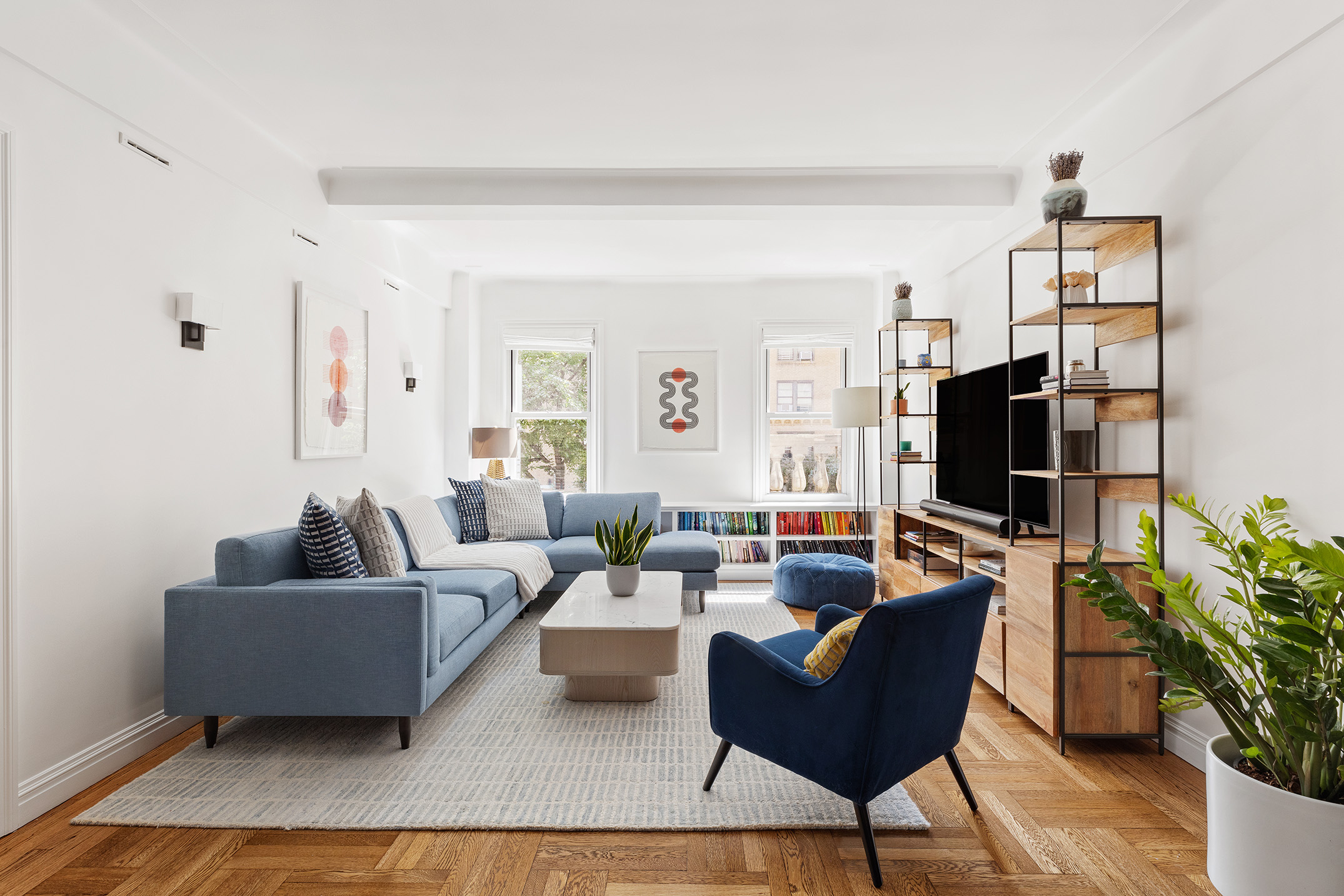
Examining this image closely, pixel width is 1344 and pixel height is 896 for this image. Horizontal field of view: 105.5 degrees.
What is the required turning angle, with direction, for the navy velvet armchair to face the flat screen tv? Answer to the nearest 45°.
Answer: approximately 45° to its right

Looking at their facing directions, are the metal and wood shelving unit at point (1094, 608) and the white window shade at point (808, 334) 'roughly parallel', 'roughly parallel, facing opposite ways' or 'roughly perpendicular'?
roughly perpendicular

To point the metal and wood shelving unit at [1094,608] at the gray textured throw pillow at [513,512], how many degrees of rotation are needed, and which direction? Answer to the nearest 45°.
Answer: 0° — it already faces it

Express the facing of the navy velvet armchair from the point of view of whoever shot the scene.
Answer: facing away from the viewer and to the left of the viewer

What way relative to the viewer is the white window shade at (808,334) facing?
toward the camera

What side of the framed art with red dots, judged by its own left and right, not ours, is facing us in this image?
front

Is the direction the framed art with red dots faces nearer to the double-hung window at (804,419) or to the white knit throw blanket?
the white knit throw blanket

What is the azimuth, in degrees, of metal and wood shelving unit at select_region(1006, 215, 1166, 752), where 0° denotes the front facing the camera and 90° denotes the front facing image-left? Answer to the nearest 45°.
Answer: approximately 90°

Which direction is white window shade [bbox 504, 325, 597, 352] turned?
toward the camera

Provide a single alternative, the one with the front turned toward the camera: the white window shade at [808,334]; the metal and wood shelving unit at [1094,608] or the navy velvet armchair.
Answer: the white window shade

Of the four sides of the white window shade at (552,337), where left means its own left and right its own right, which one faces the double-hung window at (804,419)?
left

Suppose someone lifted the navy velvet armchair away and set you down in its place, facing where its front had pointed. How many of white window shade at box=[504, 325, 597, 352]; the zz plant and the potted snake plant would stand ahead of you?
2

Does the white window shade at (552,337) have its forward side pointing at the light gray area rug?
yes

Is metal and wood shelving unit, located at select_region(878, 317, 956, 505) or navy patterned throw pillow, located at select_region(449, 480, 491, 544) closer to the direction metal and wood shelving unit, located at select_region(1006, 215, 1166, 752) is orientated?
the navy patterned throw pillow

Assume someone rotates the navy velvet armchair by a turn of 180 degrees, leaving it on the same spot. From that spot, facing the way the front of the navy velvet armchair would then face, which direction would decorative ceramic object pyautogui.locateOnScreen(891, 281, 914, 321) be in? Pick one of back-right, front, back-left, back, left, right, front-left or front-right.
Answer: back-left

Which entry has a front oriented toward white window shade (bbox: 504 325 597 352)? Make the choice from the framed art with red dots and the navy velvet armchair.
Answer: the navy velvet armchair

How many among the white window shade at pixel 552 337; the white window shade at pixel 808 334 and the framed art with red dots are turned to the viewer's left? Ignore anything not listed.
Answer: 0
